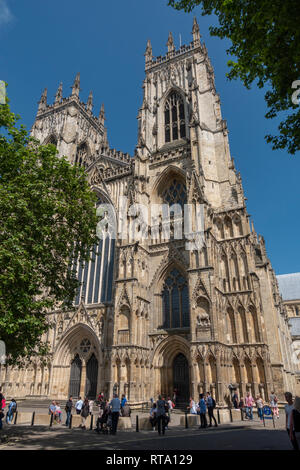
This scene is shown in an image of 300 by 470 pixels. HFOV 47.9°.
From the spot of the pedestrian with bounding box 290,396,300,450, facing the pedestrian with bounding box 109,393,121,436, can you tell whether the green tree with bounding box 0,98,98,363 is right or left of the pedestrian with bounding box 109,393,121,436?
left

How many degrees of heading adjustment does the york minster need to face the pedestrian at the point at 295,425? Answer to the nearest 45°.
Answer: approximately 45° to its left

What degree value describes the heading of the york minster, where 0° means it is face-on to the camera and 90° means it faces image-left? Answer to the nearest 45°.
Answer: approximately 45°
